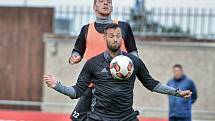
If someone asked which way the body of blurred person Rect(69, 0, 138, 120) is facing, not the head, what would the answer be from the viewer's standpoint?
toward the camera

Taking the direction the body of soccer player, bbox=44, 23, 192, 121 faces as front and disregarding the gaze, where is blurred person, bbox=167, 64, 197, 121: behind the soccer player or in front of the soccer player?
behind

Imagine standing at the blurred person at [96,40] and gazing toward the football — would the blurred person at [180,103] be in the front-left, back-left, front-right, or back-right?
back-left

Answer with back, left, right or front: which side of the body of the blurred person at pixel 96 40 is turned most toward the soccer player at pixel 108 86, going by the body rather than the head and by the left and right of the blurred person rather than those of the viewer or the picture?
front

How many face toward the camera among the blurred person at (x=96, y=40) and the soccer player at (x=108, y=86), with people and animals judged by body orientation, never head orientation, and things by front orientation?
2

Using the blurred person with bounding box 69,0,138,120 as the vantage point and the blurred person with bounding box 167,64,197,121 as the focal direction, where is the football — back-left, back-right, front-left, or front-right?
back-right

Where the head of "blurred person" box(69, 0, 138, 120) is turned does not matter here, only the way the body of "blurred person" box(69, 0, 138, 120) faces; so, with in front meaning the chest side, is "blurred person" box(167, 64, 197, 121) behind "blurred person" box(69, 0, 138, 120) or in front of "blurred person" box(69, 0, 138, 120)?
behind

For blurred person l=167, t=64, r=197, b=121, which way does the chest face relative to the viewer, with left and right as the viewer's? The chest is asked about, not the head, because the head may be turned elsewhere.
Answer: facing the viewer and to the left of the viewer

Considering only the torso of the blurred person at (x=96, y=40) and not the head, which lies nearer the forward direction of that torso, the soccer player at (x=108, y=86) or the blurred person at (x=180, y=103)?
the soccer player

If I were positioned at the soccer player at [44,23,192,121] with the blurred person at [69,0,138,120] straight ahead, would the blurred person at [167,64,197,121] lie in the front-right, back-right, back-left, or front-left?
front-right

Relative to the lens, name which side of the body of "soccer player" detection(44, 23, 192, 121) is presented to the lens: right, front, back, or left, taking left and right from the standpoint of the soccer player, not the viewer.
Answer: front
